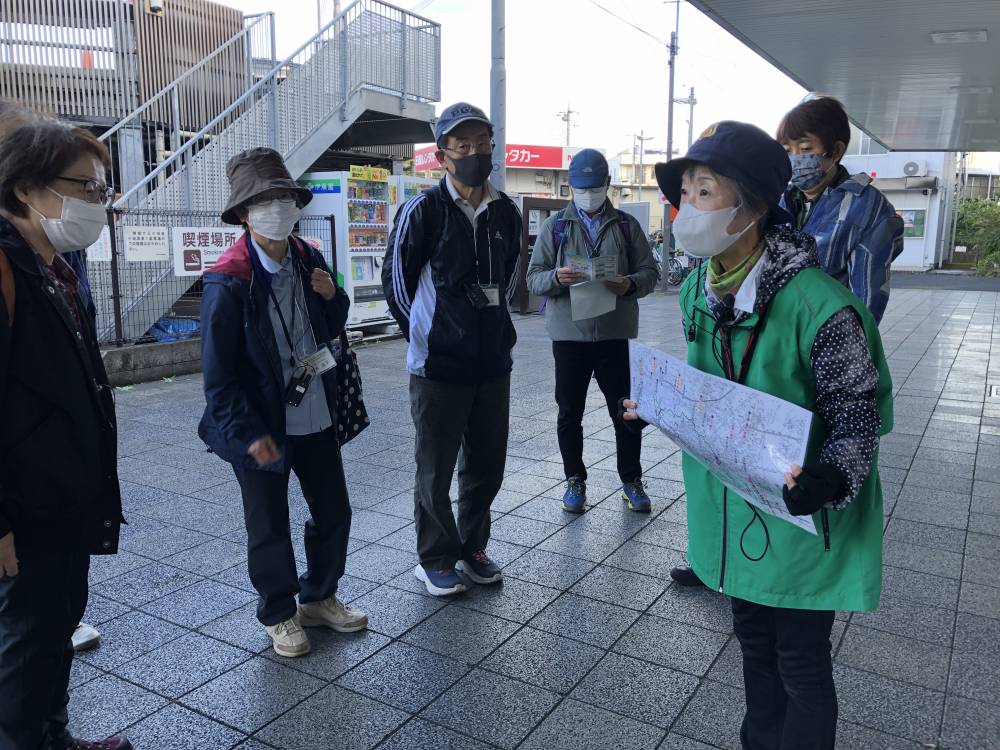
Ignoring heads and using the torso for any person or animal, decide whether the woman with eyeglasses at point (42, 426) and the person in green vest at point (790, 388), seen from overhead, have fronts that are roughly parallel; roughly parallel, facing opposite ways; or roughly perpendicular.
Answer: roughly parallel, facing opposite ways

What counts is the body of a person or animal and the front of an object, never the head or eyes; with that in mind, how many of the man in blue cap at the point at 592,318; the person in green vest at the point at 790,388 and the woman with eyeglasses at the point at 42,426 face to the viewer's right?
1

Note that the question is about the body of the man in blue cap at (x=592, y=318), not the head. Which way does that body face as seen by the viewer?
toward the camera

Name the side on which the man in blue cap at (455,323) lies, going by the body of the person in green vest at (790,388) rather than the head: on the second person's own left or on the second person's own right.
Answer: on the second person's own right

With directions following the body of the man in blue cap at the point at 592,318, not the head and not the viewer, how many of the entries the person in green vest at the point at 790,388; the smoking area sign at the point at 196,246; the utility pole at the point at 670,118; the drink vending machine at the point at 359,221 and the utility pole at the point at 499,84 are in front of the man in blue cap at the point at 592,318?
1

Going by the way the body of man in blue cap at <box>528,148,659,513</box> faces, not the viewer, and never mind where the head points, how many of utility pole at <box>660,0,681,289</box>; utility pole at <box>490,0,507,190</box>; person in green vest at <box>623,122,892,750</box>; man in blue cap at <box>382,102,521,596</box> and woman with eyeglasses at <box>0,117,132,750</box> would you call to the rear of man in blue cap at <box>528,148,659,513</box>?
2

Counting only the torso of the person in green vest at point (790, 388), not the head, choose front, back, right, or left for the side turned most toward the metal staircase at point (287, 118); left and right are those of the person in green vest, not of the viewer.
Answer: right

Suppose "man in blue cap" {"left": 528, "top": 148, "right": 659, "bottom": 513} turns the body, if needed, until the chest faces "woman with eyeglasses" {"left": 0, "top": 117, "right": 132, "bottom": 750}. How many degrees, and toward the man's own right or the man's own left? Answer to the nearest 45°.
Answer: approximately 45° to the man's own right

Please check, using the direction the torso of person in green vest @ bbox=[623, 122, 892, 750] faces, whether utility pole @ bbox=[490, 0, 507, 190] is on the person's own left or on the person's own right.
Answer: on the person's own right

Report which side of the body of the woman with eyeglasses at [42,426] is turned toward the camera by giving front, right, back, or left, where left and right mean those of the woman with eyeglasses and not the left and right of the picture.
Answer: right

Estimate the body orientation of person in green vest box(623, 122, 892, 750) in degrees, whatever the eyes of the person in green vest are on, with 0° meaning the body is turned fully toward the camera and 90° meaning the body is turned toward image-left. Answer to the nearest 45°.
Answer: approximately 45°

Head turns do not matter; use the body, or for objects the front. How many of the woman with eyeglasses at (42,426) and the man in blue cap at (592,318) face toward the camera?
1

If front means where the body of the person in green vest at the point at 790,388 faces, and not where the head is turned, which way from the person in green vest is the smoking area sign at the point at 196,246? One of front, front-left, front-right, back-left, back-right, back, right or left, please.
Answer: right

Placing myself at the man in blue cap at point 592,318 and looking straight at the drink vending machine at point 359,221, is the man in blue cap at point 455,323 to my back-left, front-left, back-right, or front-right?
back-left
